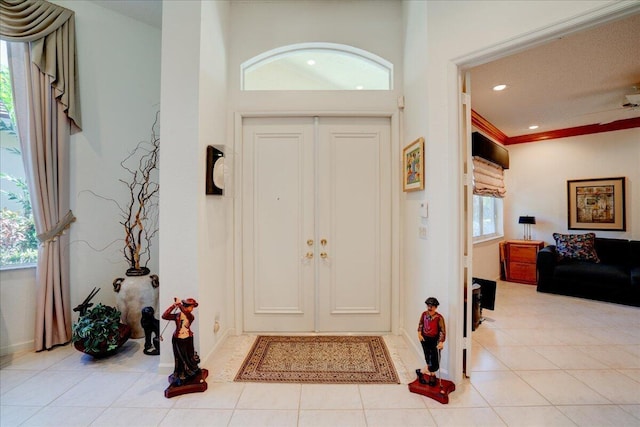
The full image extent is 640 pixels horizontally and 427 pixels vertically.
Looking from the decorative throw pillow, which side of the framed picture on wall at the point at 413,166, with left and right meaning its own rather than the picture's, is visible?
back

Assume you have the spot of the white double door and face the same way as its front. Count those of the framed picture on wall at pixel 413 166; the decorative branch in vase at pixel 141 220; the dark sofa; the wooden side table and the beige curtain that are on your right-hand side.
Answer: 2

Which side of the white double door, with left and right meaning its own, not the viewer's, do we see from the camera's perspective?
front

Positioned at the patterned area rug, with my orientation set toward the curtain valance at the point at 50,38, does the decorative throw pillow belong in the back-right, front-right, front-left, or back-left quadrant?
back-right

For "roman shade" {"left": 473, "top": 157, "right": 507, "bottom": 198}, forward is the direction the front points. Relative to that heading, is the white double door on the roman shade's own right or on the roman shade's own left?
on the roman shade's own right

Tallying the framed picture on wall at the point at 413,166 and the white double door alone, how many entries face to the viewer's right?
0

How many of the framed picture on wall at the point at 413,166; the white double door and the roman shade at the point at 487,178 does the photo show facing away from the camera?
0

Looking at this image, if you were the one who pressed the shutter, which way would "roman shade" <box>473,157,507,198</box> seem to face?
facing the viewer and to the right of the viewer

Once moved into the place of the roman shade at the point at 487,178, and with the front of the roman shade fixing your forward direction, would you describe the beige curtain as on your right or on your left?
on your right

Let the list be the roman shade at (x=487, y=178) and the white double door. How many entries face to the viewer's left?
0

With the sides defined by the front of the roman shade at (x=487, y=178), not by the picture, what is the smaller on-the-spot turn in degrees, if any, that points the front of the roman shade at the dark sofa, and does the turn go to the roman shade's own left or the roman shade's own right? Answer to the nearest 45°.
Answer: approximately 45° to the roman shade's own left

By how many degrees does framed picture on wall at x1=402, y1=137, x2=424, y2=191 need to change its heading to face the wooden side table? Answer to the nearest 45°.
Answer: approximately 180°

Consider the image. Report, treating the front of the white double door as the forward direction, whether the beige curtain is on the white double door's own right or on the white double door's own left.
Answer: on the white double door's own right

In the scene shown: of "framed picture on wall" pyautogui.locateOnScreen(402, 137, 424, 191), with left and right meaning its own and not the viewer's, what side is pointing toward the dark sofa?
back
